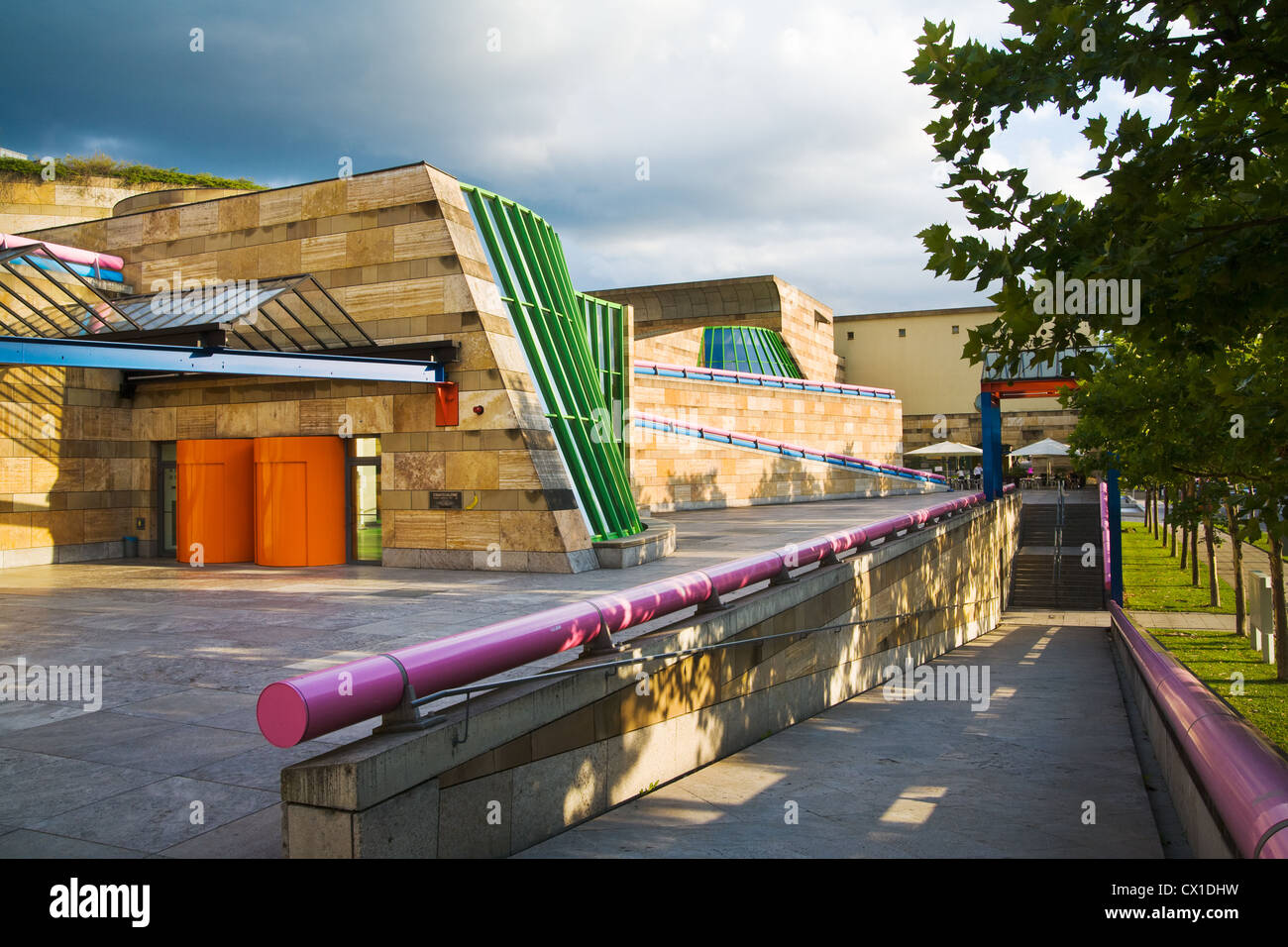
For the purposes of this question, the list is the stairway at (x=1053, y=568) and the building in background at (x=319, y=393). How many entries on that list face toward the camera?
2

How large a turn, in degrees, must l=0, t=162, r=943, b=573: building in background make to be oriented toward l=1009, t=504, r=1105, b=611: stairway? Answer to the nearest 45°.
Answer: approximately 135° to its left

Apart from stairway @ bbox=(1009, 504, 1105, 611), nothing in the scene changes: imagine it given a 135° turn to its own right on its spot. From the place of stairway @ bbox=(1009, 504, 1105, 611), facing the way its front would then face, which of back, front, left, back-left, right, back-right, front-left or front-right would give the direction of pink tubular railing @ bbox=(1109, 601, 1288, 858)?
back-left

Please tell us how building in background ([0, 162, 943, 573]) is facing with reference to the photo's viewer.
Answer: facing the viewer

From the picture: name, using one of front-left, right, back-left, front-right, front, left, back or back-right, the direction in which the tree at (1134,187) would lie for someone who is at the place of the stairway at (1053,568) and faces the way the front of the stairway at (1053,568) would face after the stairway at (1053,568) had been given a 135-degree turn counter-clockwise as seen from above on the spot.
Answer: back-right

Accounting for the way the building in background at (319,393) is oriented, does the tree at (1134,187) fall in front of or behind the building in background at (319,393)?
in front

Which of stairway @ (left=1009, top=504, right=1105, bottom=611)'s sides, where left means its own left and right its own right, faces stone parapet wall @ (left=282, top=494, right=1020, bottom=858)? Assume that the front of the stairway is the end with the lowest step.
front

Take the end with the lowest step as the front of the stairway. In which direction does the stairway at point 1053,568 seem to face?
toward the camera
